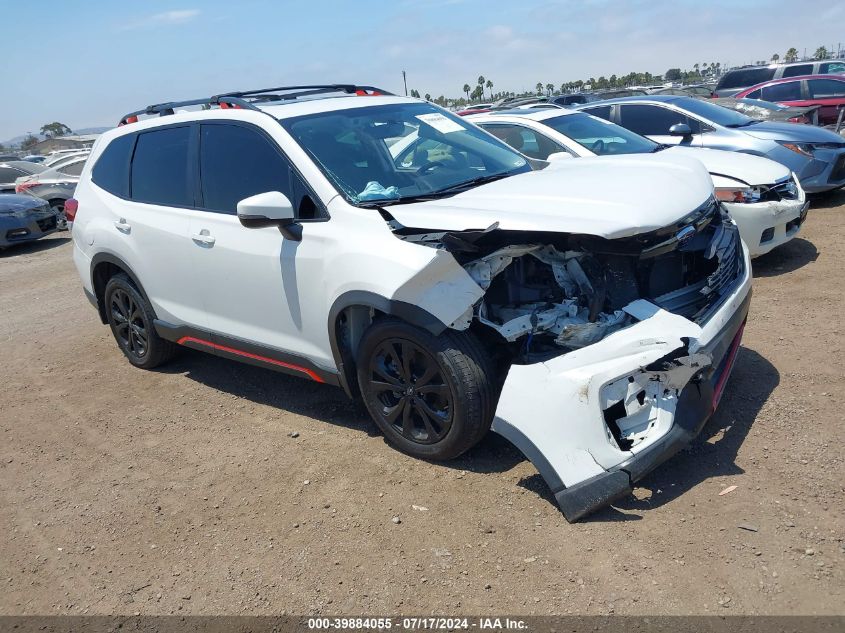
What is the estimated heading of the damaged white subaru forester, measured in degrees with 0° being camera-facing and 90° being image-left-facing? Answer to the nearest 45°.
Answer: approximately 315°

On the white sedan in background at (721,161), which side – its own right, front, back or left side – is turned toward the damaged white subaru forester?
right

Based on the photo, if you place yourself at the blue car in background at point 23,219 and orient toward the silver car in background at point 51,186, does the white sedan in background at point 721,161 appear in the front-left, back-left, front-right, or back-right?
back-right

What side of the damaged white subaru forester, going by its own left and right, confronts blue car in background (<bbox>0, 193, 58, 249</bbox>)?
back

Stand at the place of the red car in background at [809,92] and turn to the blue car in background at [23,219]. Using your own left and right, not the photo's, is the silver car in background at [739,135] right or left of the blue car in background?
left

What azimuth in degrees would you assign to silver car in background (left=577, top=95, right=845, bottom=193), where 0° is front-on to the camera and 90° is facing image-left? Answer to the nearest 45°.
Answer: approximately 315°

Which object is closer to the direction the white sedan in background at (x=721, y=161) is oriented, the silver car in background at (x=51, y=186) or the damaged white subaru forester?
the damaged white subaru forester

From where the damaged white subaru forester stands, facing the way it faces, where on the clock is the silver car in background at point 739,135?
The silver car in background is roughly at 9 o'clock from the damaged white subaru forester.
